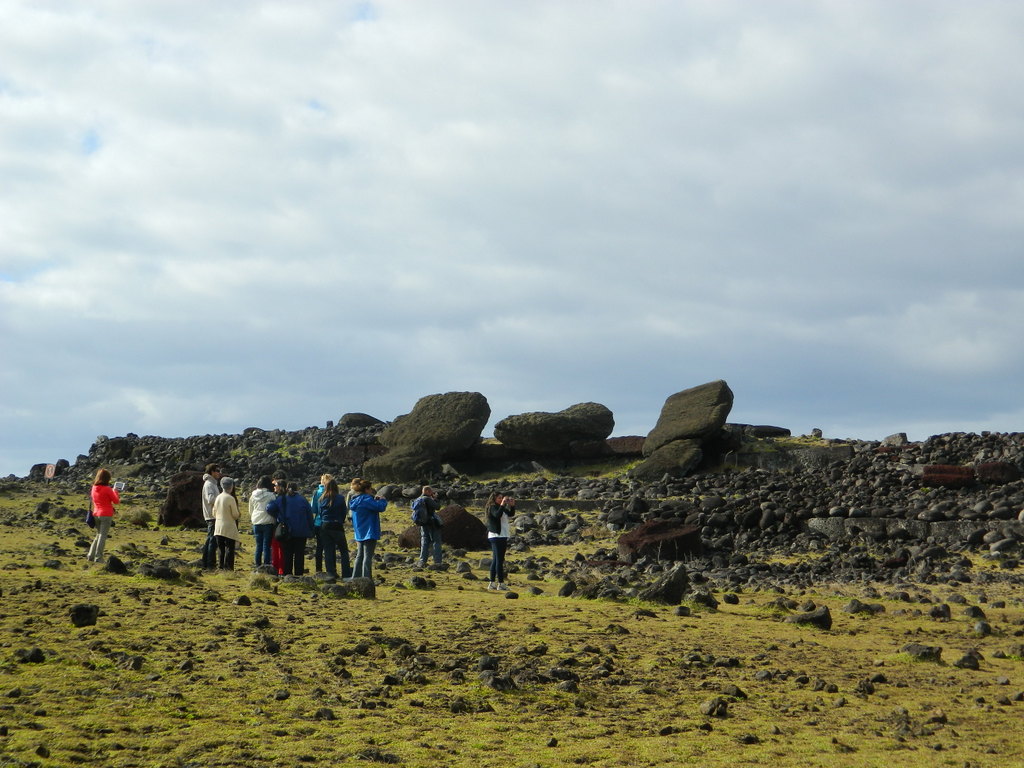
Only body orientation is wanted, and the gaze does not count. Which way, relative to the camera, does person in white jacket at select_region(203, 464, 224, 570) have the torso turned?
to the viewer's right

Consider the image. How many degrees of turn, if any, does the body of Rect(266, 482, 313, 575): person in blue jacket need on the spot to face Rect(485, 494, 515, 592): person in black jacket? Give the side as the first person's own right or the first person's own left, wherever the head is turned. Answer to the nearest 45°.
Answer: approximately 90° to the first person's own right

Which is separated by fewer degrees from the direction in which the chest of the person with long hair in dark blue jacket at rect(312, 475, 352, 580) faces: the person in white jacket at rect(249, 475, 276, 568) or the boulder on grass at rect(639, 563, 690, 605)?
the person in white jacket

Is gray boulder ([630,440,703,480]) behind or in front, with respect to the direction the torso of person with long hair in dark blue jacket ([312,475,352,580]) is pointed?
in front

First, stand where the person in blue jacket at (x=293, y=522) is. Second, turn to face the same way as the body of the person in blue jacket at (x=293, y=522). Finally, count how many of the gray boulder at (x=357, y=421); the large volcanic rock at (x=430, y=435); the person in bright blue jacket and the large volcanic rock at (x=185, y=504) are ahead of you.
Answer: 3

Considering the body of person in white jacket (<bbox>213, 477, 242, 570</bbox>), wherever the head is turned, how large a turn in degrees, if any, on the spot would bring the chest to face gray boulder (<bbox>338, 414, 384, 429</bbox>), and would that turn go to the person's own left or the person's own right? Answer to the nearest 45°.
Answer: approximately 45° to the person's own left

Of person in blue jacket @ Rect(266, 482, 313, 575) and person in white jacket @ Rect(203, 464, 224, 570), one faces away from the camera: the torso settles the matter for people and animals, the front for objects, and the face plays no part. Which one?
the person in blue jacket

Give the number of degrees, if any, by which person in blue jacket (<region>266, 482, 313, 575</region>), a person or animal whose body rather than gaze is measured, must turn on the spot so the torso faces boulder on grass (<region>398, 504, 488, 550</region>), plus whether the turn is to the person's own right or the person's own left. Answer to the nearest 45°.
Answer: approximately 45° to the person's own right

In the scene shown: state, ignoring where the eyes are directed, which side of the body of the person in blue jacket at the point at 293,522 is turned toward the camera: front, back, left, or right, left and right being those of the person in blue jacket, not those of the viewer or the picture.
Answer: back

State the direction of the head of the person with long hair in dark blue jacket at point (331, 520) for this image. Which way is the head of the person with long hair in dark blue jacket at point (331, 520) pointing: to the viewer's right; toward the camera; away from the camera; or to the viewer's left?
away from the camera

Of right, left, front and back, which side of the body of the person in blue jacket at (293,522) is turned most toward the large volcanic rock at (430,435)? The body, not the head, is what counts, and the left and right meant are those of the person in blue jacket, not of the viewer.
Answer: front

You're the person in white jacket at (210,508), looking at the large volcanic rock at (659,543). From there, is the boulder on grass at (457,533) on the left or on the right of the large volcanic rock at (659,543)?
left

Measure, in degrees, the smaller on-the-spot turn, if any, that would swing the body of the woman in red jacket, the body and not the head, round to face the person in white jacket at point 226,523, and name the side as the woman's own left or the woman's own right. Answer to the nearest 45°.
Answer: approximately 45° to the woman's own right
